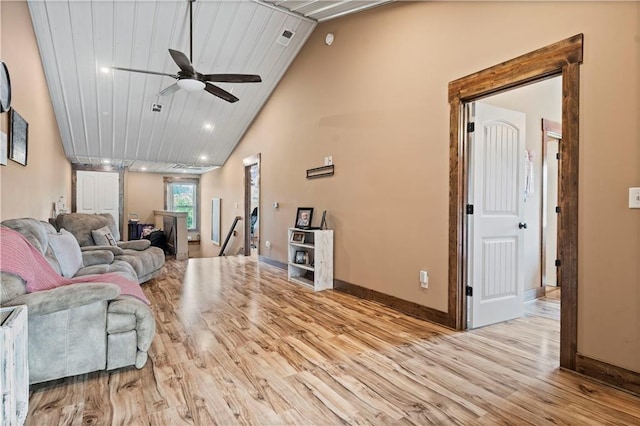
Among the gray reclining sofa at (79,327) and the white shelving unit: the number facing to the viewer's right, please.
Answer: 1

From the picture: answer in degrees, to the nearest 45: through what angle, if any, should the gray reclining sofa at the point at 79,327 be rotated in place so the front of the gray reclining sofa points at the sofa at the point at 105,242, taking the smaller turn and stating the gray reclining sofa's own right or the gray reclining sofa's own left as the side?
approximately 90° to the gray reclining sofa's own left

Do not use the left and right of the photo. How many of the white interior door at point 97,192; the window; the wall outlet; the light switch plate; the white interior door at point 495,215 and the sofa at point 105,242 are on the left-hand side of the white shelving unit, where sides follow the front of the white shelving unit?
3

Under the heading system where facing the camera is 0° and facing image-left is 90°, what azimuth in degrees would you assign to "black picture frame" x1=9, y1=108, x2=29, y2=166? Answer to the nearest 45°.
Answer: approximately 315°

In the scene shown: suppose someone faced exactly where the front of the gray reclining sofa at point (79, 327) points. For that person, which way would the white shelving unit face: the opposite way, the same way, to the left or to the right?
the opposite way

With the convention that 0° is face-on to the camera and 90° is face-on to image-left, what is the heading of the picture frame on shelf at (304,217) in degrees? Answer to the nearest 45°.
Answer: approximately 45°

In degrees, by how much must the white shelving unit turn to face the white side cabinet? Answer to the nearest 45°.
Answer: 0° — it already faces it

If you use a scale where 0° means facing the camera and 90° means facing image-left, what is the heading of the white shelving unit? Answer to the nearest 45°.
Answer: approximately 45°

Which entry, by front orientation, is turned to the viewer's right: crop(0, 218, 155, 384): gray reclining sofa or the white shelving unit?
the gray reclining sofa

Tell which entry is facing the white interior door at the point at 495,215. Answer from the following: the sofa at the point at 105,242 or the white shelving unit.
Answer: the sofa

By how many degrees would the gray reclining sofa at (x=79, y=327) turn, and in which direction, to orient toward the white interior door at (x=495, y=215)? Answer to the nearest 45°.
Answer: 0° — it already faces it

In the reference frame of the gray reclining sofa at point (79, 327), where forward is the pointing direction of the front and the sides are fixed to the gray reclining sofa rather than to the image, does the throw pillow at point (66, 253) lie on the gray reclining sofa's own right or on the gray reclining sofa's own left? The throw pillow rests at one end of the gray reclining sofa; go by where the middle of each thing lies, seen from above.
on the gray reclining sofa's own left

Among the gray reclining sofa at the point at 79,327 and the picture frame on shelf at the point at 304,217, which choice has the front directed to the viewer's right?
the gray reclining sofa
